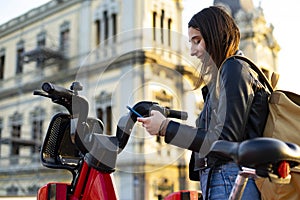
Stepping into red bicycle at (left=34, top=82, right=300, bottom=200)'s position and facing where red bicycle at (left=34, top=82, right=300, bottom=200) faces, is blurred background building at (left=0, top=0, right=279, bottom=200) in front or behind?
in front

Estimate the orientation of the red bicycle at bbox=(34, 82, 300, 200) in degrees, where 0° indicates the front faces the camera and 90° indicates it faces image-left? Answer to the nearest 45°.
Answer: approximately 135°

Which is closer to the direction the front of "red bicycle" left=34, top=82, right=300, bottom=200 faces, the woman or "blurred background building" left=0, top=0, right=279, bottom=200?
the blurred background building

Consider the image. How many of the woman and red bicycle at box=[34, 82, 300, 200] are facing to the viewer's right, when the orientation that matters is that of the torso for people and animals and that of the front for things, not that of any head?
0

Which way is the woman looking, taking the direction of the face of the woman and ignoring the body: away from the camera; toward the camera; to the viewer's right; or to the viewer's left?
to the viewer's left

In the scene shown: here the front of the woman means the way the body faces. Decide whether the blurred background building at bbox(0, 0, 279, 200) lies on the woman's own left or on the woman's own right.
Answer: on the woman's own right

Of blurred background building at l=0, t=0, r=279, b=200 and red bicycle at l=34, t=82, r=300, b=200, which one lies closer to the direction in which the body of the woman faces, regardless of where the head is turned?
the red bicycle

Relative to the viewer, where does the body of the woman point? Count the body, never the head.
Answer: to the viewer's left
